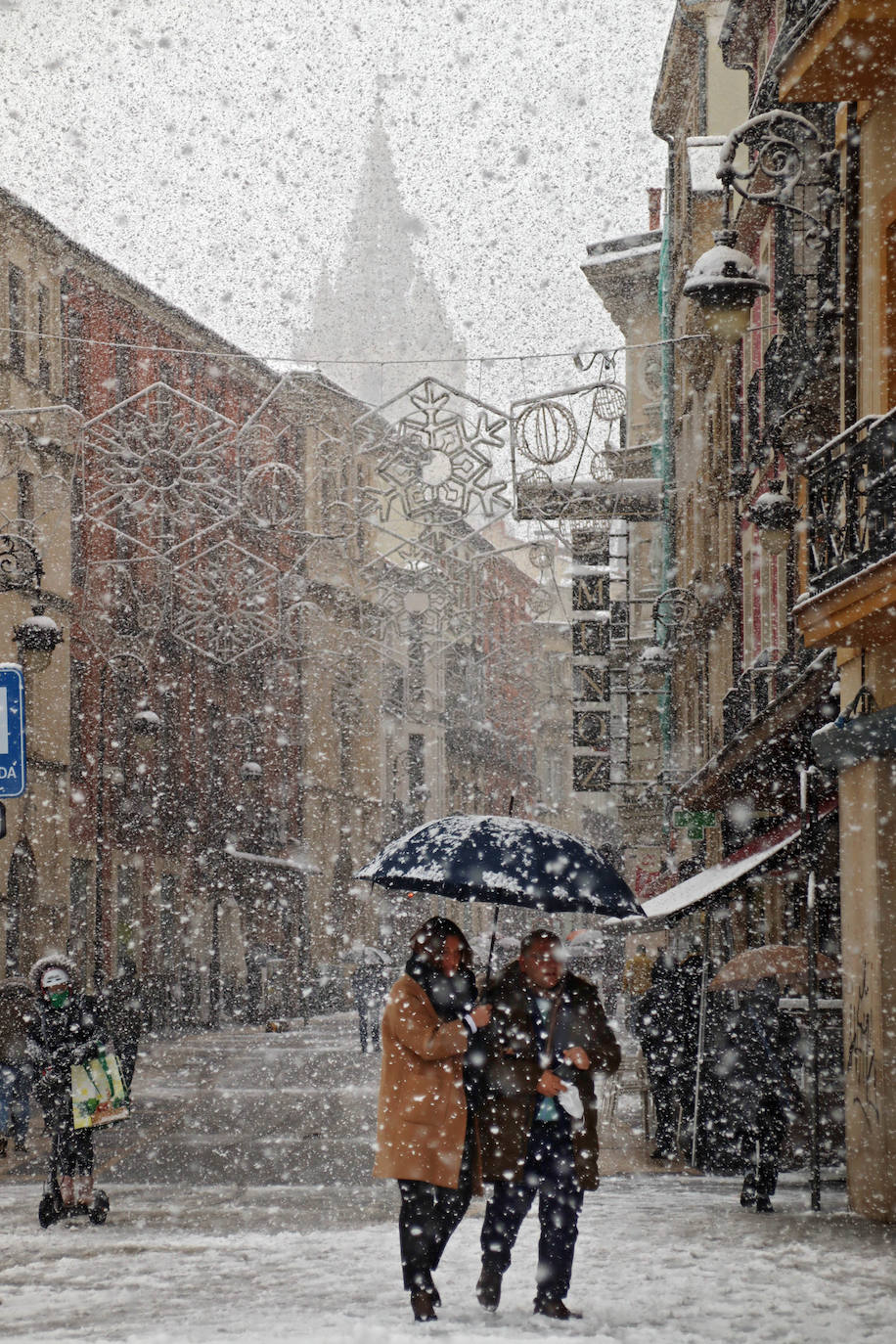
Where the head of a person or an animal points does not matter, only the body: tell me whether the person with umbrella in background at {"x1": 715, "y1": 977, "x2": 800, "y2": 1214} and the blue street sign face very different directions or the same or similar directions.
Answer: very different directions

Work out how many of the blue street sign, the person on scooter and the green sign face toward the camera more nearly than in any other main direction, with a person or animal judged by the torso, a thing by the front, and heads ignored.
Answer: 3

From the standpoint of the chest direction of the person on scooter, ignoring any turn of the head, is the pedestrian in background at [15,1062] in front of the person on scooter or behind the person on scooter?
behind

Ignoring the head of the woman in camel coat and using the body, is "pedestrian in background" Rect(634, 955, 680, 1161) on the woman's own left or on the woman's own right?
on the woman's own left

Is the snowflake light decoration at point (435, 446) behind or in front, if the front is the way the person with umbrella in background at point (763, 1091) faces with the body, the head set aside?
in front

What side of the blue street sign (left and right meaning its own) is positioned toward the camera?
front

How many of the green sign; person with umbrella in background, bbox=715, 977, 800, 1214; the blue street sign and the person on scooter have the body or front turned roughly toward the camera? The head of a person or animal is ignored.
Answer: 3

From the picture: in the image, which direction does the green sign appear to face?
toward the camera

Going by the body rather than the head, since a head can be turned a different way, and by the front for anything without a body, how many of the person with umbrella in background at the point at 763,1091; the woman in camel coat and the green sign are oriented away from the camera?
1

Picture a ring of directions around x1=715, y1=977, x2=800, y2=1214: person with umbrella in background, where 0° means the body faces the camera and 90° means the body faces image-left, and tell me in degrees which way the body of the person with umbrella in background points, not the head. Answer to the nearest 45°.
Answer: approximately 180°

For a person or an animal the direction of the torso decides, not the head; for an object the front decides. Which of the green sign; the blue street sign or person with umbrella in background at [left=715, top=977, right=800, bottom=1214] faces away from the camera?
the person with umbrella in background

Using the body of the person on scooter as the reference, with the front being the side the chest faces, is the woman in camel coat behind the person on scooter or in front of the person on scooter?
in front

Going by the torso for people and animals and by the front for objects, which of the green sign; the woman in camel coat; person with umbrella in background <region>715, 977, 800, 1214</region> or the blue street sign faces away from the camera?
the person with umbrella in background
